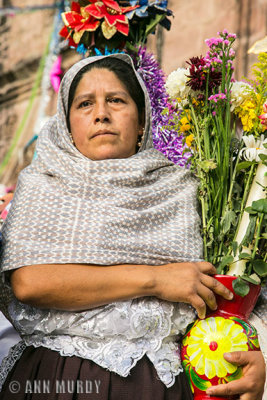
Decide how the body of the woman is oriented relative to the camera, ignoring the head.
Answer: toward the camera
